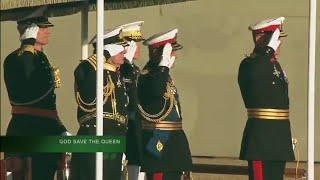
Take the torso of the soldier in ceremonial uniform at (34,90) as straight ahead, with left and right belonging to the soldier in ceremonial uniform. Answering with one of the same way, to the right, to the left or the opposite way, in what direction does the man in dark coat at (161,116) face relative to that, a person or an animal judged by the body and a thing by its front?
the same way
